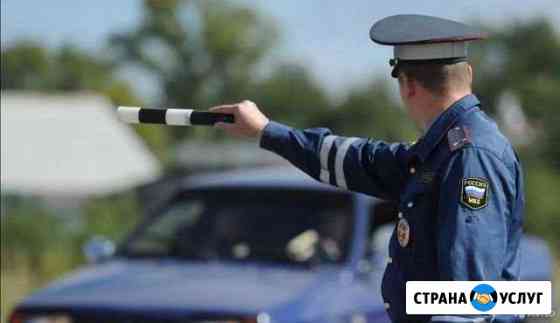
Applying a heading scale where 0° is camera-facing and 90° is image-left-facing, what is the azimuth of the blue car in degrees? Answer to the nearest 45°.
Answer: approximately 45°

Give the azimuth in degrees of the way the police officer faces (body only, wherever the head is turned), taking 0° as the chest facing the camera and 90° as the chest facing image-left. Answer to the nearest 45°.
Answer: approximately 90°

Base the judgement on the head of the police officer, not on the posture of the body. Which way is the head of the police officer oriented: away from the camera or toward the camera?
away from the camera

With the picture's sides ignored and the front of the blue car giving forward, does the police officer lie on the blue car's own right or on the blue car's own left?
on the blue car's own left
